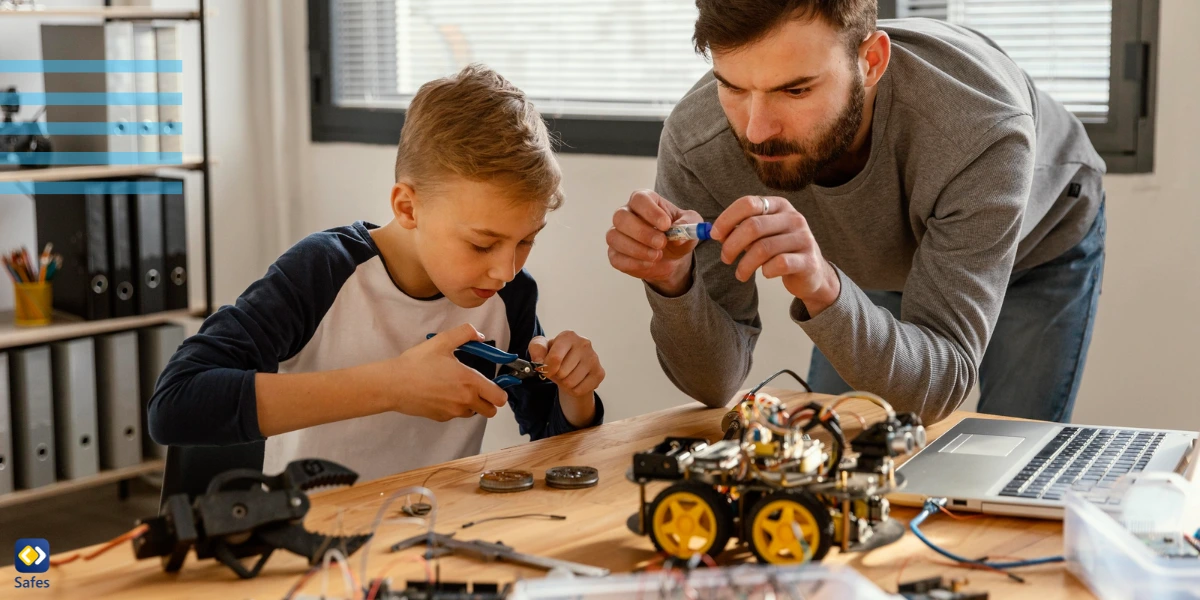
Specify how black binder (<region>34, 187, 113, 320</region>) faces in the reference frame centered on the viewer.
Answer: facing the viewer and to the right of the viewer

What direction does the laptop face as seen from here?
to the viewer's left

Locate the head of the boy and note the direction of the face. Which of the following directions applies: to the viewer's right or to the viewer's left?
to the viewer's right

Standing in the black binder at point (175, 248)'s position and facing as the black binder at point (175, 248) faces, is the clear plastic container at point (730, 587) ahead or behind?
ahead

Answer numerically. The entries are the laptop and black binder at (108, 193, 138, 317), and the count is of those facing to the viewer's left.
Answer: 1

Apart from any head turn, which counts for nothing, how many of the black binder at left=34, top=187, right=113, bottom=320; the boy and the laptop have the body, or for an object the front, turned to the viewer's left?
1

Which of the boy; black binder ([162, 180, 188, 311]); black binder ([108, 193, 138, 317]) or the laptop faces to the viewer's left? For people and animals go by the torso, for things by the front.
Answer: the laptop

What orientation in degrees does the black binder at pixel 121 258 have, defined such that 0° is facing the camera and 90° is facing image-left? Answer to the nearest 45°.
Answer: approximately 0°
